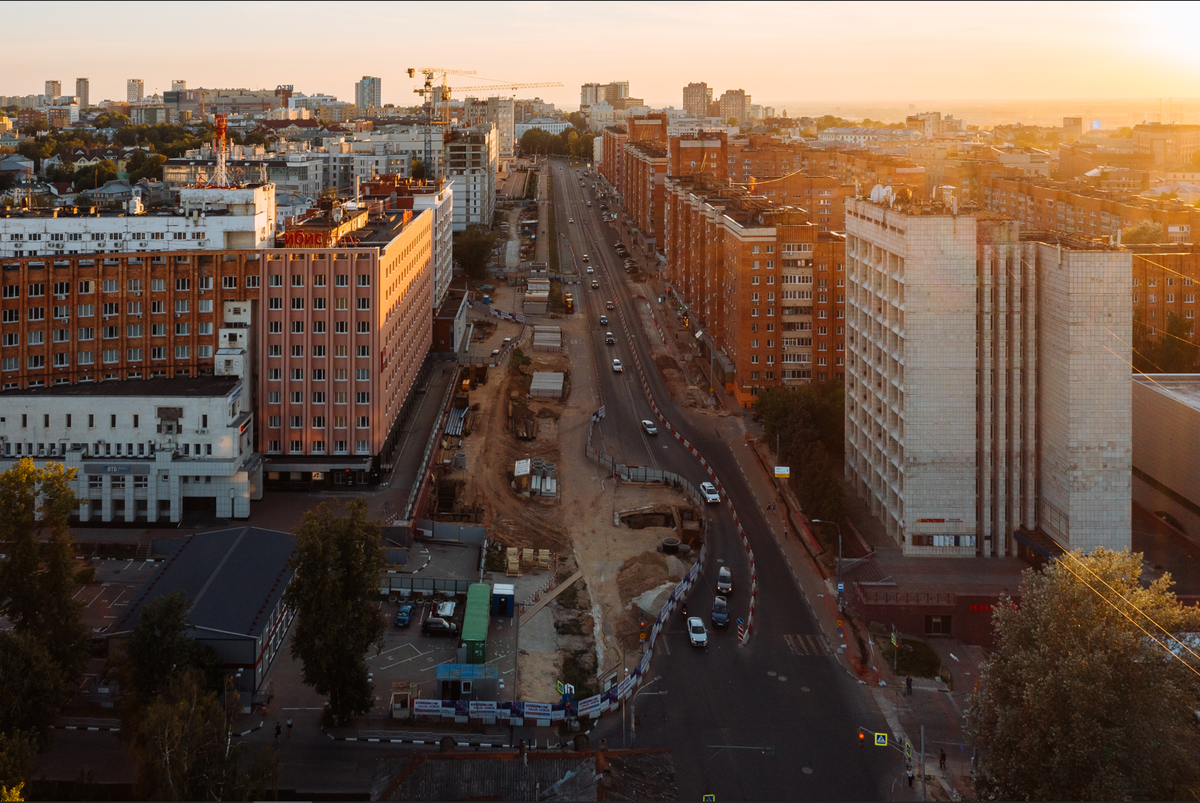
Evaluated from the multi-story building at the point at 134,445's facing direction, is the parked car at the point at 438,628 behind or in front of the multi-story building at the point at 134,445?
in front

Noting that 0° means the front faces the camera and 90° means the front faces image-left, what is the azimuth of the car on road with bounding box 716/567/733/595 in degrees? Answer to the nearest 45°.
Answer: approximately 0°

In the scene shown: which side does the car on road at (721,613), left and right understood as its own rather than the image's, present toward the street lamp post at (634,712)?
front

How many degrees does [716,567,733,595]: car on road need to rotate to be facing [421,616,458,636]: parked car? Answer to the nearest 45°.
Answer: approximately 45° to its right

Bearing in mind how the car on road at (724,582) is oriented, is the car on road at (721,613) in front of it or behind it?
in front

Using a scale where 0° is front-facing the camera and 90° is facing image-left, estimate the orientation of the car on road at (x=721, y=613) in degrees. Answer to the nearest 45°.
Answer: approximately 0°

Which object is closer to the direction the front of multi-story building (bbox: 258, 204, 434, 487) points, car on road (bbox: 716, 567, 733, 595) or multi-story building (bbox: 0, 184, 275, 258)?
the car on road
